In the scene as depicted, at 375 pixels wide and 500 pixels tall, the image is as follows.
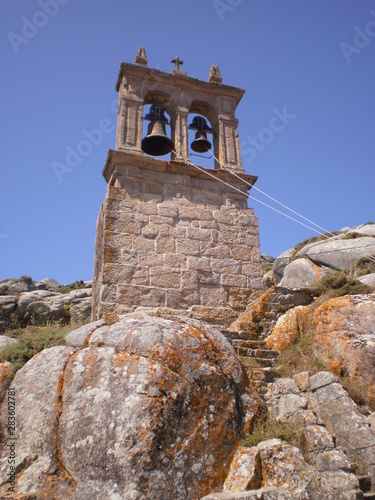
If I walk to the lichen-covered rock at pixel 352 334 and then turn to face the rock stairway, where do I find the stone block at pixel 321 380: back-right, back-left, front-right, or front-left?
front-left

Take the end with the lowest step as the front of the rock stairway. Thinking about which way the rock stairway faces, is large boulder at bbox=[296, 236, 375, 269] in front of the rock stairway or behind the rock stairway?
behind

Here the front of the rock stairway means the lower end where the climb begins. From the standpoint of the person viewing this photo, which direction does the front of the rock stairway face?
facing the viewer

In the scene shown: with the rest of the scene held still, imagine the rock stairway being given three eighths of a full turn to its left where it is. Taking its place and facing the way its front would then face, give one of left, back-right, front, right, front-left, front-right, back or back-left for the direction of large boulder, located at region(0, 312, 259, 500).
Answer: back

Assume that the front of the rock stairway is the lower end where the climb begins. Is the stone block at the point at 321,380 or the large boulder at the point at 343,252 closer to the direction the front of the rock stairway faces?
the stone block

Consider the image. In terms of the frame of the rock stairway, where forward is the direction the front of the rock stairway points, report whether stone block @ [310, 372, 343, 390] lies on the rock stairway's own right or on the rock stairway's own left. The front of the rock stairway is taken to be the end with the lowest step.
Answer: on the rock stairway's own left

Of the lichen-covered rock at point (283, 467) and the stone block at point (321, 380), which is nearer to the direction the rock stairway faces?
the lichen-covered rock

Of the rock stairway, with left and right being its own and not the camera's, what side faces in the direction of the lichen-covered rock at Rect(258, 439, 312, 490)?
front

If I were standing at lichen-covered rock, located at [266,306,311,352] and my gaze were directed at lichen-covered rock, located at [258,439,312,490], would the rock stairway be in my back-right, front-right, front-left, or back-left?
front-right

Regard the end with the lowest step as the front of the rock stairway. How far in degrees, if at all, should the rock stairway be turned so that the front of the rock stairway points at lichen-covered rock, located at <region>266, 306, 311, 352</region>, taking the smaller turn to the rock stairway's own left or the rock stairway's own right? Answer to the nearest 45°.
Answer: approximately 135° to the rock stairway's own left

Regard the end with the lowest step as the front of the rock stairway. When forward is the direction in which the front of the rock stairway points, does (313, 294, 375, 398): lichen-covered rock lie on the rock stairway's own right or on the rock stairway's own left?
on the rock stairway's own left
